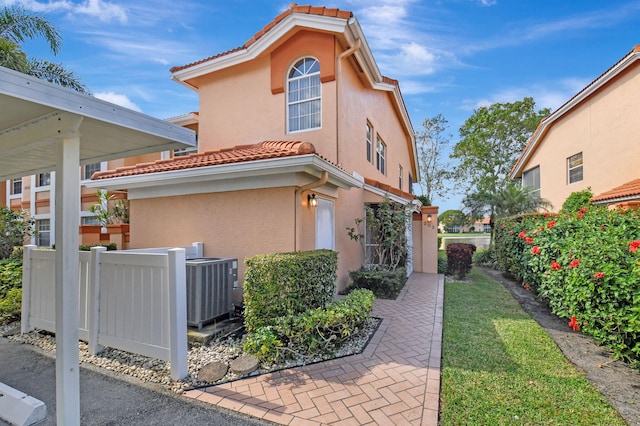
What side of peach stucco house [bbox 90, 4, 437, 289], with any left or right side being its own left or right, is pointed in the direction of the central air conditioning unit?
front

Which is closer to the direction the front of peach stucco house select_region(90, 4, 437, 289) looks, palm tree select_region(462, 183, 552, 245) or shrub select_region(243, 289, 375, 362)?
the shrub

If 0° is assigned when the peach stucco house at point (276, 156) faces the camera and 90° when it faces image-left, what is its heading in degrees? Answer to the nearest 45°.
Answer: approximately 45°

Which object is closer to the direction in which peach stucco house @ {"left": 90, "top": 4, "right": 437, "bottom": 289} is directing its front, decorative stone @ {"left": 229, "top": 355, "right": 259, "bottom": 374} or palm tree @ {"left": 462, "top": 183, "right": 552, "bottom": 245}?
the decorative stone

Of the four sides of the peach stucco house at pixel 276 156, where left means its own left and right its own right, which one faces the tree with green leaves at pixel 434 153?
back

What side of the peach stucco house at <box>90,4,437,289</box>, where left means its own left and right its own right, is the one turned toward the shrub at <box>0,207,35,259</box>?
right

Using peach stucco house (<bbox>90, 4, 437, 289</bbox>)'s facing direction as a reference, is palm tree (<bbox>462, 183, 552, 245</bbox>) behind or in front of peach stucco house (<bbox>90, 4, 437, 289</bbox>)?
behind

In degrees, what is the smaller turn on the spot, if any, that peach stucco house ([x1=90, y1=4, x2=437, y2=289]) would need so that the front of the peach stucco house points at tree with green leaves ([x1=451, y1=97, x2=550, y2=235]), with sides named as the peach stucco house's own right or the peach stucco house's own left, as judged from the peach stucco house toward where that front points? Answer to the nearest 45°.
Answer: approximately 180°

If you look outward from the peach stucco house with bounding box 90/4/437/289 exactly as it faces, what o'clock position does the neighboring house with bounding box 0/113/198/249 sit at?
The neighboring house is roughly at 3 o'clock from the peach stucco house.

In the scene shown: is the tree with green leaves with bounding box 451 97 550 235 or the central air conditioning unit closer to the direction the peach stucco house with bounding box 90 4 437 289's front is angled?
the central air conditioning unit
